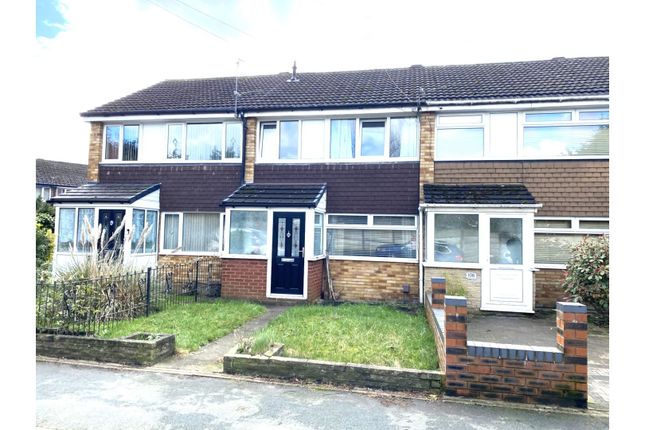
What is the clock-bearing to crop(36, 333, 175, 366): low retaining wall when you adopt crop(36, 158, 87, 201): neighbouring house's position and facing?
The low retaining wall is roughly at 12 o'clock from the neighbouring house.

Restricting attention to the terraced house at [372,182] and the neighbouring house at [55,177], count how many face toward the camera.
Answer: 2

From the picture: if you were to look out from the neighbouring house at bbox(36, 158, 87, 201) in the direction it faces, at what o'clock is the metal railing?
The metal railing is roughly at 12 o'clock from the neighbouring house.

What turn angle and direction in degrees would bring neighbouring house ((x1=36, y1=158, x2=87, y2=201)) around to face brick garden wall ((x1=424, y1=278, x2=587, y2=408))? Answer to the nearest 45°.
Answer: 0° — it already faces it

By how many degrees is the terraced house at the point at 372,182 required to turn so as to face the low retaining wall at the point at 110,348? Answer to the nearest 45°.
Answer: approximately 45° to its right

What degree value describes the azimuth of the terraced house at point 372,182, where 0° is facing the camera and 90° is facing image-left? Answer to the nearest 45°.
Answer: approximately 0°

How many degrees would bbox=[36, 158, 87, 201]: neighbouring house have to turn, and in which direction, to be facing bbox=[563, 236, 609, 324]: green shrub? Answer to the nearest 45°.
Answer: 0° — it already faces it

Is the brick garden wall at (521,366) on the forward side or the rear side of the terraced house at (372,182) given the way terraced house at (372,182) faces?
on the forward side

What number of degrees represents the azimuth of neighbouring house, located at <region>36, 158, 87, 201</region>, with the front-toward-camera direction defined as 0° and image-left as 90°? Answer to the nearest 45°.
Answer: approximately 0°

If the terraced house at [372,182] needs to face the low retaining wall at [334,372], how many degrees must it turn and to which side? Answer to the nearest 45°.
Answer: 0° — it already faces it

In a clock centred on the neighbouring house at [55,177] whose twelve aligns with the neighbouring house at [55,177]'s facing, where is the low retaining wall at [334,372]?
The low retaining wall is roughly at 12 o'clock from the neighbouring house.
